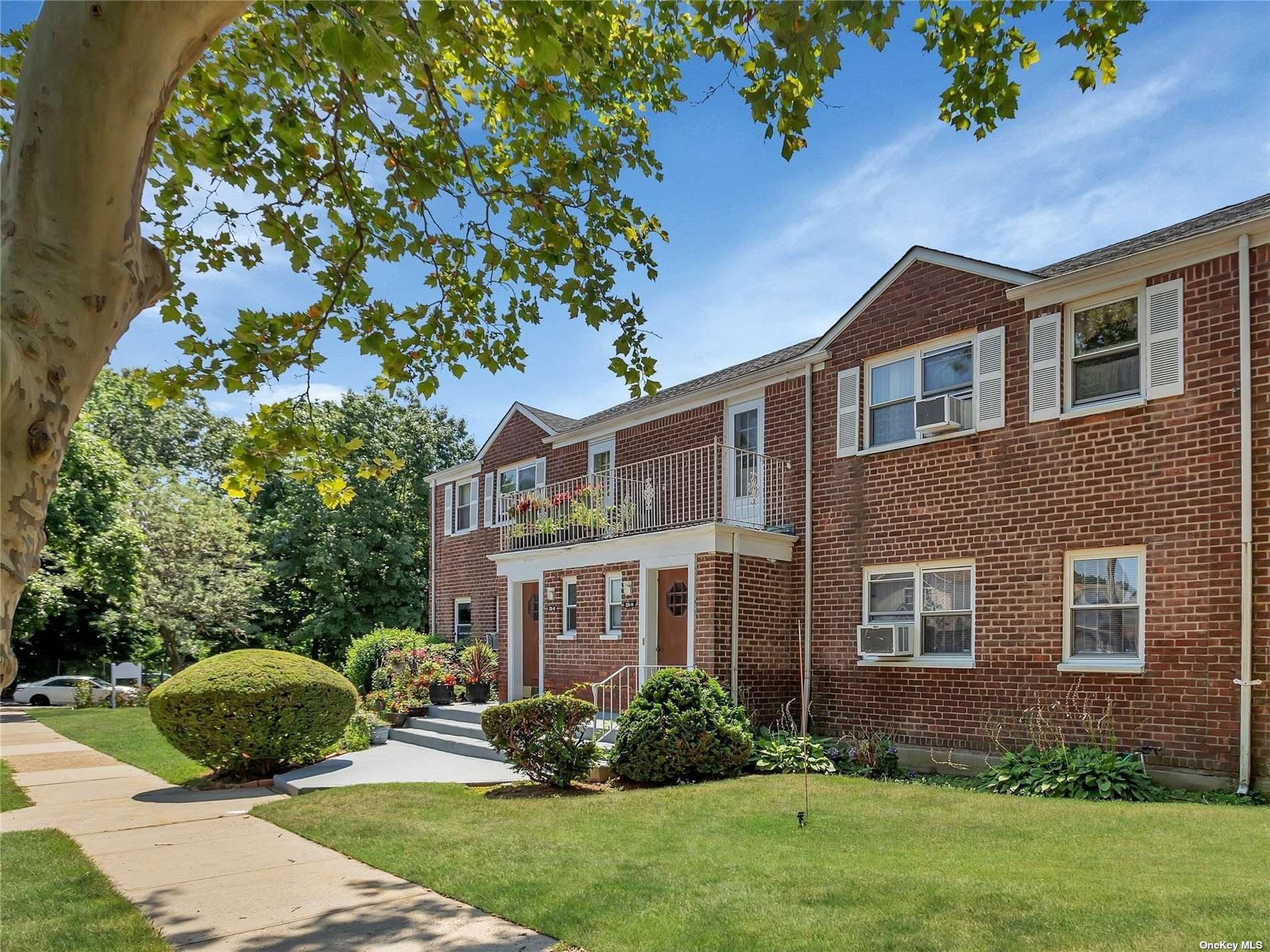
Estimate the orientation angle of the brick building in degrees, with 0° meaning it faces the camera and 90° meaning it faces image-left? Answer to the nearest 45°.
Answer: approximately 45°

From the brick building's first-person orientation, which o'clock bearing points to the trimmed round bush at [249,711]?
The trimmed round bush is roughly at 1 o'clock from the brick building.

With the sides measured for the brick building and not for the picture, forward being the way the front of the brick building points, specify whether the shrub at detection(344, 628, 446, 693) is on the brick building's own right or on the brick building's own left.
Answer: on the brick building's own right

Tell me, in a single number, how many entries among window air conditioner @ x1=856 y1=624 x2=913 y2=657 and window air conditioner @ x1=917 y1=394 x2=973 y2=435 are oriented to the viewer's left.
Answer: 0
